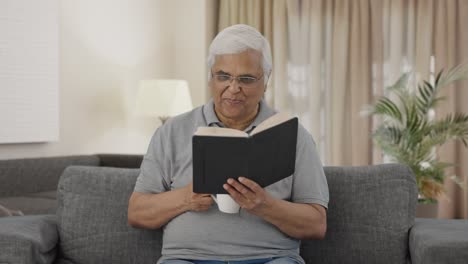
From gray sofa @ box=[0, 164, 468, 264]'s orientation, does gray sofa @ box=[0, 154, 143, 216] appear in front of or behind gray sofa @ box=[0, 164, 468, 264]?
behind

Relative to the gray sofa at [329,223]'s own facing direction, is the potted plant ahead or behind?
behind

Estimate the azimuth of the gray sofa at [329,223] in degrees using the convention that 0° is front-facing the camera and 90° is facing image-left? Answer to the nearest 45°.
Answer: approximately 0°
